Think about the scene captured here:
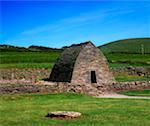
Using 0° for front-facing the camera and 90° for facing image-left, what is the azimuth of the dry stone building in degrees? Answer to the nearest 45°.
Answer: approximately 315°

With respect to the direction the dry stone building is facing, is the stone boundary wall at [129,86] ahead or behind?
ahead

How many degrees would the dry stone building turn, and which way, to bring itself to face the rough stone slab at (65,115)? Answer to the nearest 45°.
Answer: approximately 45° to its right
